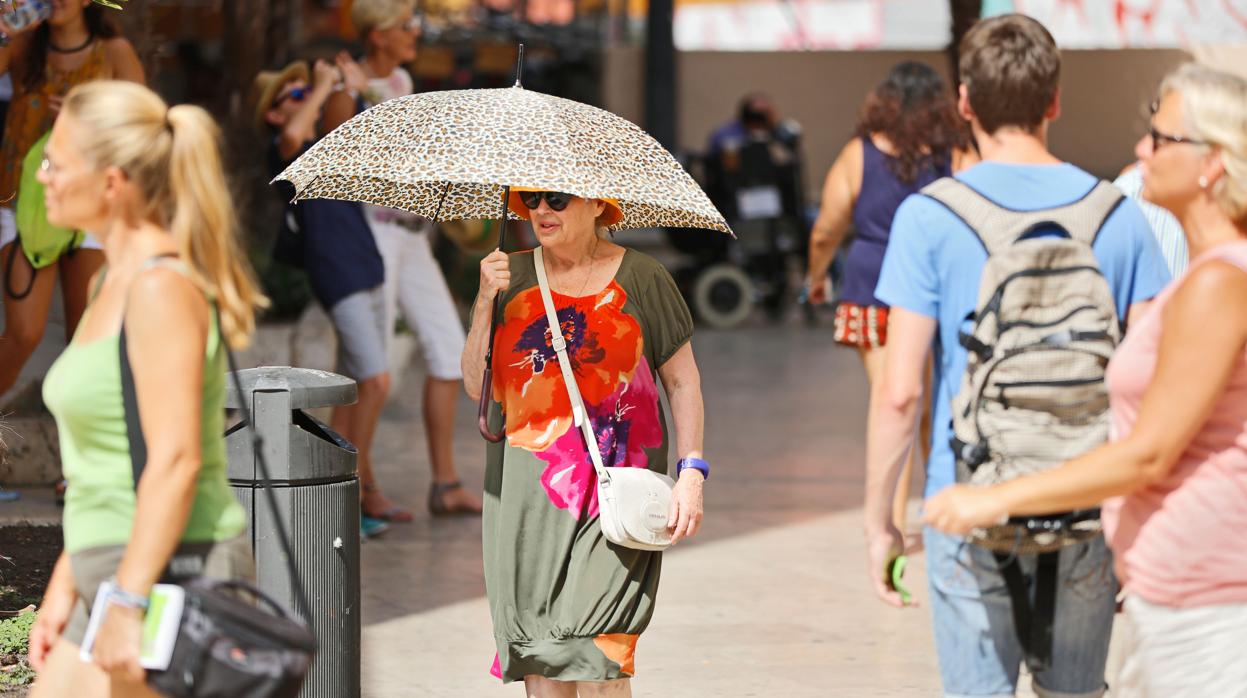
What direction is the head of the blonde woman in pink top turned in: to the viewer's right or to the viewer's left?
to the viewer's left

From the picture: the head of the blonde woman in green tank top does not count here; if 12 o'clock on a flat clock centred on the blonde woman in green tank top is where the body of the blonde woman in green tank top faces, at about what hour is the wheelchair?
The wheelchair is roughly at 4 o'clock from the blonde woman in green tank top.

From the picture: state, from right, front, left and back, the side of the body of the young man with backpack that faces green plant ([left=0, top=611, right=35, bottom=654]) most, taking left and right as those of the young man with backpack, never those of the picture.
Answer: left

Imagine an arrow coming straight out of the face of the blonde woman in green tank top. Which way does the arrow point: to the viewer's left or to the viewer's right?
to the viewer's left

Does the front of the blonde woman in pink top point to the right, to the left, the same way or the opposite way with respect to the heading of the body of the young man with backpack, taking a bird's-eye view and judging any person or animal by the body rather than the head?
to the left

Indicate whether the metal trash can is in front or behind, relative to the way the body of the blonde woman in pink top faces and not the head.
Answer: in front

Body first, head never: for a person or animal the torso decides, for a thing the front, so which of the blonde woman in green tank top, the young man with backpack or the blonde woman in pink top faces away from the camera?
the young man with backpack

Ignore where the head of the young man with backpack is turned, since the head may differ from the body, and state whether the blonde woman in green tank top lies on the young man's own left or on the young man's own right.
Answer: on the young man's own left

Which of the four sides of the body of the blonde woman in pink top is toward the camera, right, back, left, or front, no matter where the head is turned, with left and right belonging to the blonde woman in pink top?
left

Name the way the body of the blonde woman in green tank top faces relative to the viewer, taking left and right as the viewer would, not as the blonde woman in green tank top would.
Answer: facing to the left of the viewer

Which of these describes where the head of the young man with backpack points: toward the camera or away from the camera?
away from the camera

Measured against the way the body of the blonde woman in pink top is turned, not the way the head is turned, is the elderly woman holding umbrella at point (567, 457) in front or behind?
in front

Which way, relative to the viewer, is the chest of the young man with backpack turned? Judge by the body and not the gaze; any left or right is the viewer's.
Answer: facing away from the viewer

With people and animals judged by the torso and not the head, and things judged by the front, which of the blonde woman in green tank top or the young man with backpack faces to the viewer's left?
the blonde woman in green tank top
